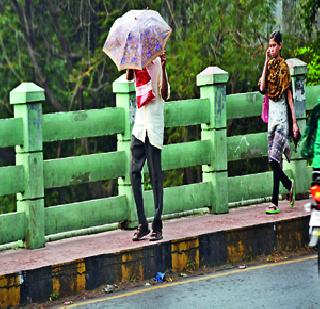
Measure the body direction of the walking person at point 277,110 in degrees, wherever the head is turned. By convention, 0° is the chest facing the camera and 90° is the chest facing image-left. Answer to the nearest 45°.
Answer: approximately 45°

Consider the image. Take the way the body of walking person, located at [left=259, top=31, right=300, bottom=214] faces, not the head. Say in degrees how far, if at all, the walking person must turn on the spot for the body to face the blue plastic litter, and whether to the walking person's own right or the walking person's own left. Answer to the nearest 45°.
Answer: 0° — they already face it

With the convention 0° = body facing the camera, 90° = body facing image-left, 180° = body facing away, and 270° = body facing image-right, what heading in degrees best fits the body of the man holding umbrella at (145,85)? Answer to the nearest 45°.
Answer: approximately 45°
